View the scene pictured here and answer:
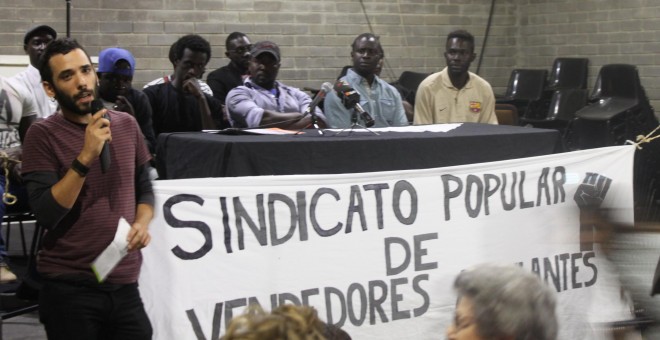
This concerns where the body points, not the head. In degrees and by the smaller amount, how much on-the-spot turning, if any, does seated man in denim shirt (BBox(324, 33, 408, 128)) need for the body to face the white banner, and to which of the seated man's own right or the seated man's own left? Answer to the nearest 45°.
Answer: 0° — they already face it

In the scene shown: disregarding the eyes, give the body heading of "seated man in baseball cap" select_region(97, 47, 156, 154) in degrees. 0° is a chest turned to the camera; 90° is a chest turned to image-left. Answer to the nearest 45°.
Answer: approximately 0°

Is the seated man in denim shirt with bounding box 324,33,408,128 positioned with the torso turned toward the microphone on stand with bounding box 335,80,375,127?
yes

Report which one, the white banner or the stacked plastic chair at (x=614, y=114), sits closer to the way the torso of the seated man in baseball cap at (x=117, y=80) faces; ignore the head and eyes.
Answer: the white banner

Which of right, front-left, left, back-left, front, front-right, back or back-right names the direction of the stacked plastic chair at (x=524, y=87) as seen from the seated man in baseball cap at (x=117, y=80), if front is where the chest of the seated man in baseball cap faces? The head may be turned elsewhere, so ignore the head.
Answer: back-left

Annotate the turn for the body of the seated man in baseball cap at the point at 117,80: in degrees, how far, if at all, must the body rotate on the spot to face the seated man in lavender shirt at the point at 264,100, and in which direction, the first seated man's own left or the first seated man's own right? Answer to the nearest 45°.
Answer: approximately 90° to the first seated man's own left

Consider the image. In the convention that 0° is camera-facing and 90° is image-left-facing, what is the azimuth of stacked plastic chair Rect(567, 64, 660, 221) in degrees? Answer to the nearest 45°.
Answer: approximately 45°

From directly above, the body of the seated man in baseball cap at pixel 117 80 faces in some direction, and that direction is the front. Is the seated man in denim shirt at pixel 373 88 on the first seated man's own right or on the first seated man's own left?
on the first seated man's own left
